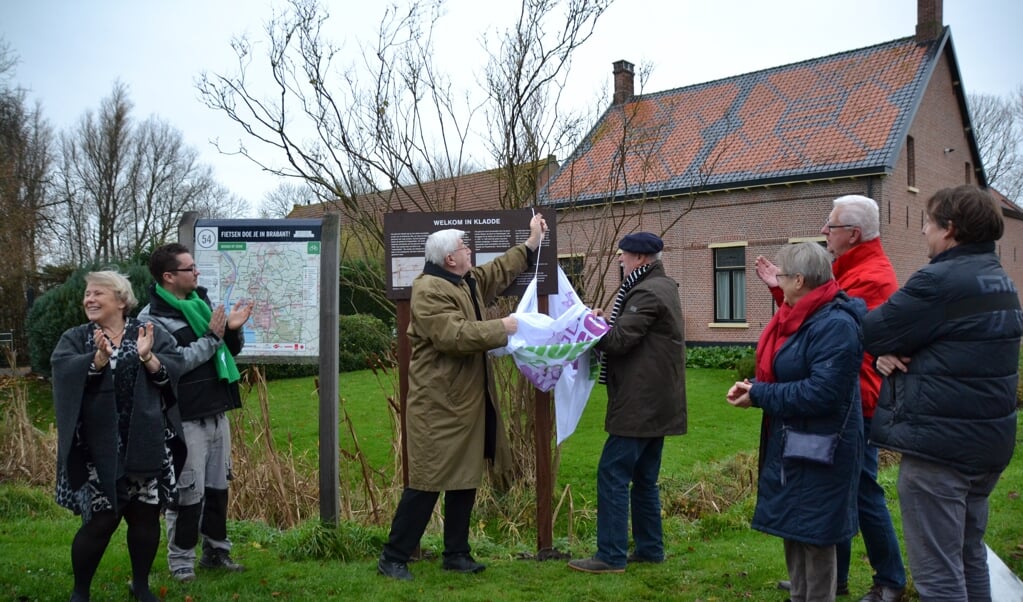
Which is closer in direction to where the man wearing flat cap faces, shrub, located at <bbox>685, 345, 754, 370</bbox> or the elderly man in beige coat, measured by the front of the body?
the elderly man in beige coat

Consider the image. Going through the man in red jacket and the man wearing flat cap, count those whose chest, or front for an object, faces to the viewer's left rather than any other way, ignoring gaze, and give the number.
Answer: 2

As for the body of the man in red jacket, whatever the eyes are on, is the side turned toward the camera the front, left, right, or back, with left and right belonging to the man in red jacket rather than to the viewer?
left

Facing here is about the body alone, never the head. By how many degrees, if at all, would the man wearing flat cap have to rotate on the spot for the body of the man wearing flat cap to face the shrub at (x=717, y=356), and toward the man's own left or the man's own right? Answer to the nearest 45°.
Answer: approximately 90° to the man's own right

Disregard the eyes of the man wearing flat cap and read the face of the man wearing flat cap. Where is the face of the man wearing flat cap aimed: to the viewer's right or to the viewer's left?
to the viewer's left

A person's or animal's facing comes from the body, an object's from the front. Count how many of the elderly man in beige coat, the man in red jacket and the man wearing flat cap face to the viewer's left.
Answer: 2

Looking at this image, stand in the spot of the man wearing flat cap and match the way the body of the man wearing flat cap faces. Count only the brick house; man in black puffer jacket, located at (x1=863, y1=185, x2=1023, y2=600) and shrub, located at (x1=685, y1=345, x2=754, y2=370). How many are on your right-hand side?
2

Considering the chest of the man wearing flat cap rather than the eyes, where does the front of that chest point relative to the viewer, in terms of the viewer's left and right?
facing to the left of the viewer

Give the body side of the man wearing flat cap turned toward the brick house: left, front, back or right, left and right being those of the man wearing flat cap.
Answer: right

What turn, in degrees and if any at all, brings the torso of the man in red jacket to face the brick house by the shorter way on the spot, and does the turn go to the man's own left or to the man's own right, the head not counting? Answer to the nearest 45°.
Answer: approximately 90° to the man's own right

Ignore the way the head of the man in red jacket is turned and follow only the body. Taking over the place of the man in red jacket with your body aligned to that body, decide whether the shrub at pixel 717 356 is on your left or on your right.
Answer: on your right

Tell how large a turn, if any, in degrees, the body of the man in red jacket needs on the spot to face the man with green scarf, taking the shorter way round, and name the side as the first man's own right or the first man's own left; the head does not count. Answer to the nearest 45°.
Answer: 0° — they already face them

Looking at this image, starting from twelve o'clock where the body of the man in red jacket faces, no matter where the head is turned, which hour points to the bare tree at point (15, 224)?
The bare tree is roughly at 1 o'clock from the man in red jacket.
